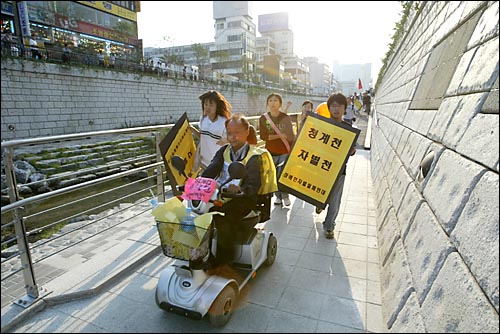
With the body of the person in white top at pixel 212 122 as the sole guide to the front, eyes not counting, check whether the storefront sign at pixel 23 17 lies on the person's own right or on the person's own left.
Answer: on the person's own right

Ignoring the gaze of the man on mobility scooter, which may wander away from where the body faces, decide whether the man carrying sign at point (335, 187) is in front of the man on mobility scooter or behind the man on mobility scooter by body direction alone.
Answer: behind

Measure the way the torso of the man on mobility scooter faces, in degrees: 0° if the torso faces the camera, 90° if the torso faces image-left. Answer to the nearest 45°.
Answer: approximately 45°

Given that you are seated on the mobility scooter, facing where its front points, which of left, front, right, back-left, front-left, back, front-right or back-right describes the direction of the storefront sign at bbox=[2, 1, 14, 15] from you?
right

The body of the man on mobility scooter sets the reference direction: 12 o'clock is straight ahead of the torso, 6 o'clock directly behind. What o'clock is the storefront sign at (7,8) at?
The storefront sign is roughly at 3 o'clock from the man on mobility scooter.

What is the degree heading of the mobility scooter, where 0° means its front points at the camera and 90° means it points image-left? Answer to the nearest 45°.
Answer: approximately 45°

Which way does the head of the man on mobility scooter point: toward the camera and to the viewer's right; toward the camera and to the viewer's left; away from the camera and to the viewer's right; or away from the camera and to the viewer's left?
toward the camera and to the viewer's left

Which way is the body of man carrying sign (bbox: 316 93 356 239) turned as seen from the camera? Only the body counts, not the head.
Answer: toward the camera

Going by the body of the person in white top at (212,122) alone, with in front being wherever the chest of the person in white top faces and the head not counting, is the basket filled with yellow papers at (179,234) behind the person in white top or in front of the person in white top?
in front

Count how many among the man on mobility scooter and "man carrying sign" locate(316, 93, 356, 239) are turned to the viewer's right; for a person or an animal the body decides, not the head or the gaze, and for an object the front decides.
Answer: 0

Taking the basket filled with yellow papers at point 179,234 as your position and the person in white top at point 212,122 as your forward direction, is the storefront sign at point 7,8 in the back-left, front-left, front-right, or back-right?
front-left

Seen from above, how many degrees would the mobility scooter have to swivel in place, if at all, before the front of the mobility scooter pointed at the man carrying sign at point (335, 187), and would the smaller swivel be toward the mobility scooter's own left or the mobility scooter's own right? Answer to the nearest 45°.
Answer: approximately 180°

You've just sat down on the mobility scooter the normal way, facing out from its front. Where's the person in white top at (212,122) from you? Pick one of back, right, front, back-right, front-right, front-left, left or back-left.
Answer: back-right

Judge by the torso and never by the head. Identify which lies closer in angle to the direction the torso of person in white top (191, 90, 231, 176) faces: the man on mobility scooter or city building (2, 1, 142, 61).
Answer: the man on mobility scooter

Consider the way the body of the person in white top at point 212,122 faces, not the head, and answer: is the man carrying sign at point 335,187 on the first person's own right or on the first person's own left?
on the first person's own left
